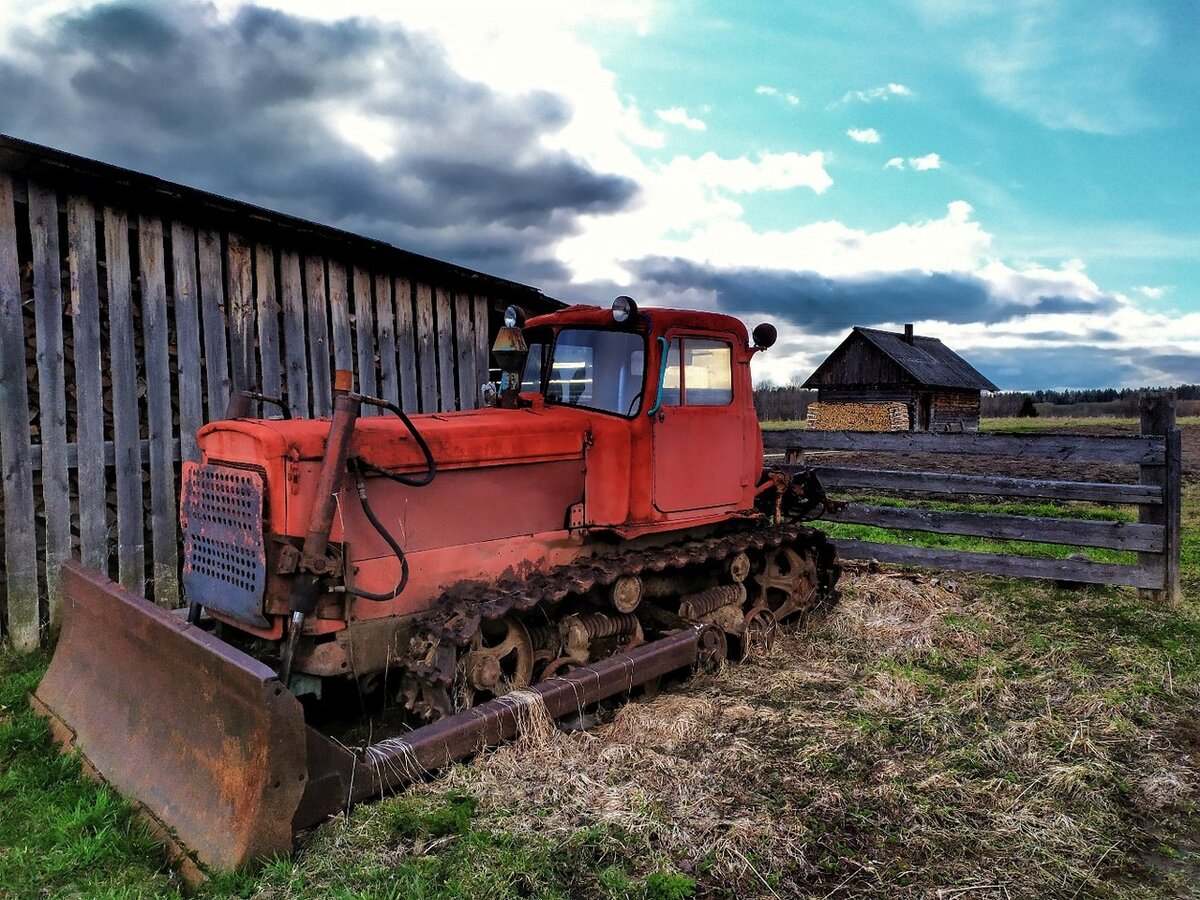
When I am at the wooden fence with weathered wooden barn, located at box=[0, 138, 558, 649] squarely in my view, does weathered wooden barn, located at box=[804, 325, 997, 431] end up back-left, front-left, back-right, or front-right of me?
back-right

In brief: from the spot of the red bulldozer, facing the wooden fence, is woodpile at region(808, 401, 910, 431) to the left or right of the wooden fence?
left

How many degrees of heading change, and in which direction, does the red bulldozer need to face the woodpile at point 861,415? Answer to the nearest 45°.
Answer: approximately 180°

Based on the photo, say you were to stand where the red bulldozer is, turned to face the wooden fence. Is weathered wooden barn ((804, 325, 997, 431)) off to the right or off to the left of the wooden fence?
left

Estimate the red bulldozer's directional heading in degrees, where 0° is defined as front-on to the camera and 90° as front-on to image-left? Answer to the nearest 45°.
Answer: approximately 45°

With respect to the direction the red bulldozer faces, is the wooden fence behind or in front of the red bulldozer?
behind

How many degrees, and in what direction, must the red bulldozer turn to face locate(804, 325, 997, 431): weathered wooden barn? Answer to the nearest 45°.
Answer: approximately 180°

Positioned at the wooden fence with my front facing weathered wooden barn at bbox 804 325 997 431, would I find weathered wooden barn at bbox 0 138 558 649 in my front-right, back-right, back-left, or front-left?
back-left
